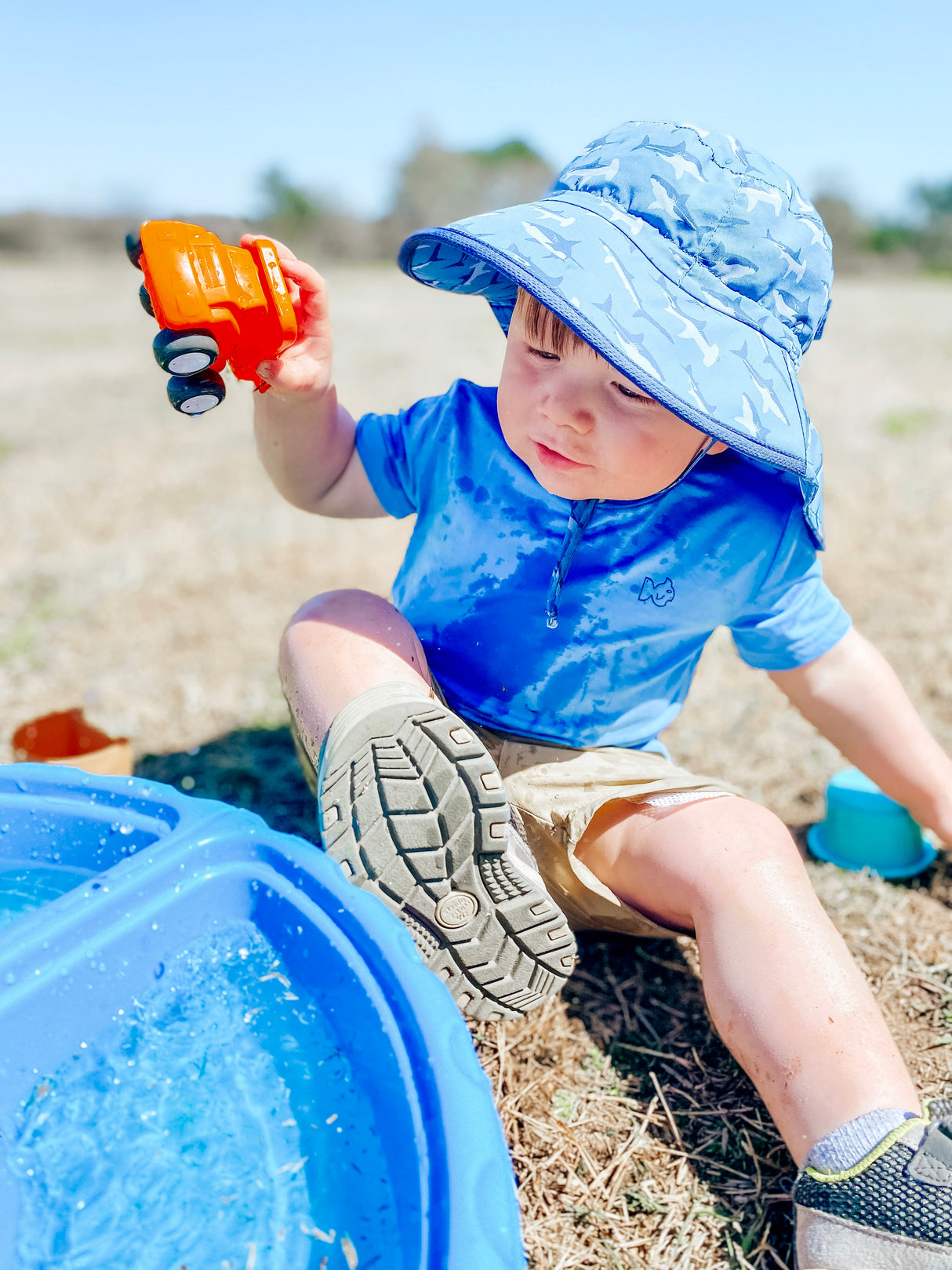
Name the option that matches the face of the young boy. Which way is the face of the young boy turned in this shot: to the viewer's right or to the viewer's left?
to the viewer's left

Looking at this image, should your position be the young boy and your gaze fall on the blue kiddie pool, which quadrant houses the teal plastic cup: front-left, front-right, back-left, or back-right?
back-left

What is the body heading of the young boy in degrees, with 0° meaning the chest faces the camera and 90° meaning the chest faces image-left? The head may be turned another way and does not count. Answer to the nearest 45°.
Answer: approximately 0°

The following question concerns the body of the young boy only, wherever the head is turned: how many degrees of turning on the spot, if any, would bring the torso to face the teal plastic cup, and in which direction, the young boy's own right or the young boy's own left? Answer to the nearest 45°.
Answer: approximately 135° to the young boy's own left
